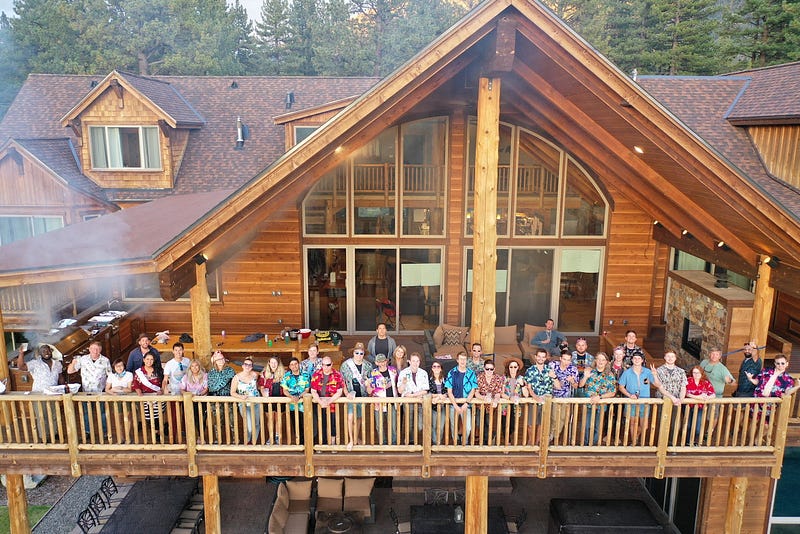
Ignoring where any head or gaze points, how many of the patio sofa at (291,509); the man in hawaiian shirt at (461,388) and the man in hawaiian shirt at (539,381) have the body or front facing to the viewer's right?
1

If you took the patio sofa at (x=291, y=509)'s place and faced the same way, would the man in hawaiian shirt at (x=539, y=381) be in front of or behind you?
in front

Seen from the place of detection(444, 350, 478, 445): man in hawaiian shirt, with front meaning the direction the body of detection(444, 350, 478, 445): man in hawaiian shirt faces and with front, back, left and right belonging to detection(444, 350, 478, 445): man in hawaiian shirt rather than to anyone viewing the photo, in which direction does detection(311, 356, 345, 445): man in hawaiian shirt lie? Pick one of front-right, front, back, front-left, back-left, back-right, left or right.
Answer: right

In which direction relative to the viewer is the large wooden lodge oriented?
toward the camera

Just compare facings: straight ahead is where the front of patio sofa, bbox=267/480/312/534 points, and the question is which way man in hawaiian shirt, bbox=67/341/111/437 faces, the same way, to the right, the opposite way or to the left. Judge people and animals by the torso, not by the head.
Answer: to the right

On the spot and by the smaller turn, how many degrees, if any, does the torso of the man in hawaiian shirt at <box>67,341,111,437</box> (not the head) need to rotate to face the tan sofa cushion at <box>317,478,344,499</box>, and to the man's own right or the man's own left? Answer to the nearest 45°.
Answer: approximately 90° to the man's own left

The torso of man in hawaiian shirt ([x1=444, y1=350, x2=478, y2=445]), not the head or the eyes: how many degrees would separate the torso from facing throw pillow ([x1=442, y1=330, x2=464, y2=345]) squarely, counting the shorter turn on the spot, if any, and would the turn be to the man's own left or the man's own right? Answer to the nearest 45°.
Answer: approximately 180°

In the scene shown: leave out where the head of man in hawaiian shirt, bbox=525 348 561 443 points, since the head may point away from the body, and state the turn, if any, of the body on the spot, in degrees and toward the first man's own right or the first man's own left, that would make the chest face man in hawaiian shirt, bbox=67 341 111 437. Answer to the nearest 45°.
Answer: approximately 90° to the first man's own right

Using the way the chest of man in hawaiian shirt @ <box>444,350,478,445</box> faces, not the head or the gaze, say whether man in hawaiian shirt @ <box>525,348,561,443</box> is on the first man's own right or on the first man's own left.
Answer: on the first man's own left

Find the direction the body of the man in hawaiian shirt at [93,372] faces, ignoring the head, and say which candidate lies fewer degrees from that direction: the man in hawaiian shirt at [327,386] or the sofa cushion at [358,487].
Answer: the man in hawaiian shirt

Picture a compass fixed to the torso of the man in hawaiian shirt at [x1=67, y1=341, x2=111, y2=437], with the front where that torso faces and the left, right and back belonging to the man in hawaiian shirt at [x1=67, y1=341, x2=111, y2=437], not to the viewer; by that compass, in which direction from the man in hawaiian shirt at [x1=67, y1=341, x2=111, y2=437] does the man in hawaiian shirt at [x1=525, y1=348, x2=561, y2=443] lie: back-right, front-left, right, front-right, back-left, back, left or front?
front-left

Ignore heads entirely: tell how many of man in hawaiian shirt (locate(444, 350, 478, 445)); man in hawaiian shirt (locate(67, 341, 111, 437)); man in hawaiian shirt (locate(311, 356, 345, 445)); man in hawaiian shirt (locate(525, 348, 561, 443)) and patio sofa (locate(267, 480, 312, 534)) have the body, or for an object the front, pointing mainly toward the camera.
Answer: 4

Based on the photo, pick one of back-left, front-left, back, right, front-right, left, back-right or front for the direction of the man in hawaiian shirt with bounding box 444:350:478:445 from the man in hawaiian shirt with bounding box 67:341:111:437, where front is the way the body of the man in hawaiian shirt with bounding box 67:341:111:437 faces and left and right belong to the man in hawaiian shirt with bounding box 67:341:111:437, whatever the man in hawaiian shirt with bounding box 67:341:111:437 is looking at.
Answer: front-left

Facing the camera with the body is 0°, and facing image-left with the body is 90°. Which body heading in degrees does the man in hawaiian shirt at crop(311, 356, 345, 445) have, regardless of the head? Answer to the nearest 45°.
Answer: approximately 0°

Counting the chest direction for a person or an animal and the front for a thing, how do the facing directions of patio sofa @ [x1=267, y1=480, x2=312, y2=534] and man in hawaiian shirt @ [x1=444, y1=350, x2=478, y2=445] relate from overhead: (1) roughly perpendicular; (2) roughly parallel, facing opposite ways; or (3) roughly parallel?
roughly perpendicular

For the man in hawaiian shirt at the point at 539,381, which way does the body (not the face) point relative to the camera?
toward the camera

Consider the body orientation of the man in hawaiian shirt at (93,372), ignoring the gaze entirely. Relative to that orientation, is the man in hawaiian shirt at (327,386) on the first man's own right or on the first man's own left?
on the first man's own left

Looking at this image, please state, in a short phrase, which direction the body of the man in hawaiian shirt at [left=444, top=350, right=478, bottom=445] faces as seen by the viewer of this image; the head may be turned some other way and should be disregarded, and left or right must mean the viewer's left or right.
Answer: facing the viewer
